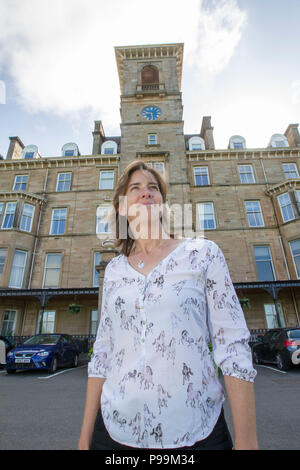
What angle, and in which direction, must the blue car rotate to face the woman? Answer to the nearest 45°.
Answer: approximately 45° to its left

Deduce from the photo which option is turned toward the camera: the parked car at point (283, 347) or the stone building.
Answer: the stone building

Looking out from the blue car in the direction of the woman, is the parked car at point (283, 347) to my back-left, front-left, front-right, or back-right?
front-left

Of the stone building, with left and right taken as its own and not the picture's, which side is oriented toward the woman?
front

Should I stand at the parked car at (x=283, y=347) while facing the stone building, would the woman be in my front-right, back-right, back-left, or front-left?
back-left

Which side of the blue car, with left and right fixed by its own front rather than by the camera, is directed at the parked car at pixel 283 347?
left

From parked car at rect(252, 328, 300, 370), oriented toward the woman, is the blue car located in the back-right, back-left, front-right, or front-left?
front-right

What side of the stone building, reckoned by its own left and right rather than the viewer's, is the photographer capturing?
front

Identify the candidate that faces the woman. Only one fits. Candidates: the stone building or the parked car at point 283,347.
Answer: the stone building

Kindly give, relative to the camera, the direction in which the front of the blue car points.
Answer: facing the viewer and to the left of the viewer

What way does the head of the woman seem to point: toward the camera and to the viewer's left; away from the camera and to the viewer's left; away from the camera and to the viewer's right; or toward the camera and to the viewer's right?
toward the camera and to the viewer's right
